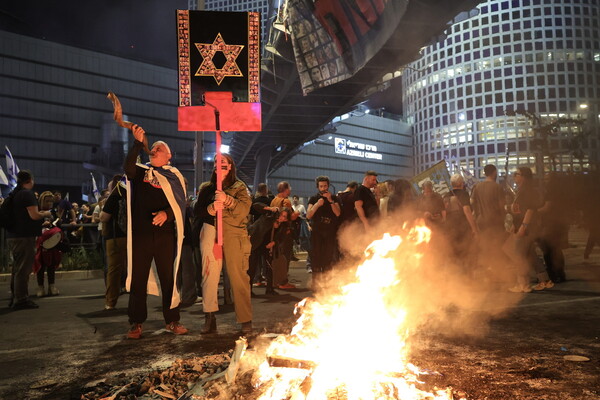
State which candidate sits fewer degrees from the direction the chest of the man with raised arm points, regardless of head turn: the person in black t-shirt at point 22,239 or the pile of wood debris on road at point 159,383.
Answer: the pile of wood debris on road

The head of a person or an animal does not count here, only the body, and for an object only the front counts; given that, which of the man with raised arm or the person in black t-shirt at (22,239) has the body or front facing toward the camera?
the man with raised arm

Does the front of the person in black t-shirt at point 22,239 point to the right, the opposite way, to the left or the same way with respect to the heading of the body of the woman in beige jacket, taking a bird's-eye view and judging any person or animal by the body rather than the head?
to the left

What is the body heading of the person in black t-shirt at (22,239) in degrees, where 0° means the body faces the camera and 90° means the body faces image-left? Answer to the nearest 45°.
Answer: approximately 270°

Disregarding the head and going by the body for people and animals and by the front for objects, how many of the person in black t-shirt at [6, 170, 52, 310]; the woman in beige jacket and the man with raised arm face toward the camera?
2

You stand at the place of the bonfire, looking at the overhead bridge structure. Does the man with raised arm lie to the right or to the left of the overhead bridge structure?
left

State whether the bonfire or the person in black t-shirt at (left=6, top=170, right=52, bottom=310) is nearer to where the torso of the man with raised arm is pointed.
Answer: the bonfire

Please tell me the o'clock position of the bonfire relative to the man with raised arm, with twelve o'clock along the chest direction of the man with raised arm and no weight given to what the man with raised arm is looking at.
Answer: The bonfire is roughly at 11 o'clock from the man with raised arm.

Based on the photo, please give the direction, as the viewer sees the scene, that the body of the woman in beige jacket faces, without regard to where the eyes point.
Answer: toward the camera

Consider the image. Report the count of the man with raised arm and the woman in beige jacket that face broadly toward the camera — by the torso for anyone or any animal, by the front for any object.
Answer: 2

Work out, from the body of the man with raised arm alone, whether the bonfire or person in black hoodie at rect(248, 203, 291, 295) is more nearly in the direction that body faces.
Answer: the bonfire

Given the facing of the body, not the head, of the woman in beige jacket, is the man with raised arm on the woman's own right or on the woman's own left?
on the woman's own right

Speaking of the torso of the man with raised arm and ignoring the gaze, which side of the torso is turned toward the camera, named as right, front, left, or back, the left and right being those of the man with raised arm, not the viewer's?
front

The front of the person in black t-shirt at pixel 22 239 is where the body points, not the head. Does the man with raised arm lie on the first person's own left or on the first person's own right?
on the first person's own right
